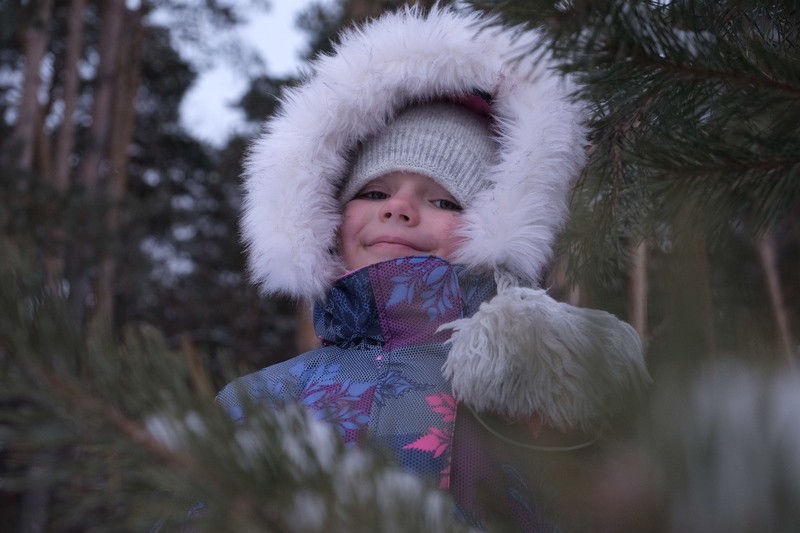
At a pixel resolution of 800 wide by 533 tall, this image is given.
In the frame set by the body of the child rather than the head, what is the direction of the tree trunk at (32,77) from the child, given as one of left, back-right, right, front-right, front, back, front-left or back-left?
back-right

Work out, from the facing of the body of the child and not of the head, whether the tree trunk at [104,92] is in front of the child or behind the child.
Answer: behind

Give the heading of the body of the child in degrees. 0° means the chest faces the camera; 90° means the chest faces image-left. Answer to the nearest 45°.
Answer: approximately 0°

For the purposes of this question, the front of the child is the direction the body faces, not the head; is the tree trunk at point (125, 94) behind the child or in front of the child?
behind

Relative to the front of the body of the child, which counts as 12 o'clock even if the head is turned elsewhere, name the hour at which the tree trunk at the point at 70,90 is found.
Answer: The tree trunk is roughly at 5 o'clock from the child.
